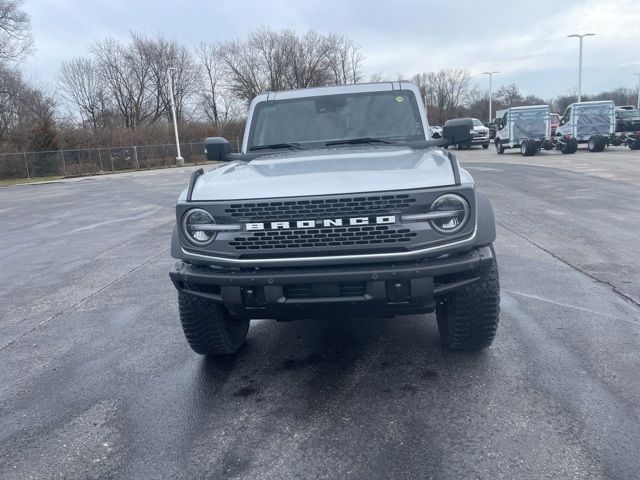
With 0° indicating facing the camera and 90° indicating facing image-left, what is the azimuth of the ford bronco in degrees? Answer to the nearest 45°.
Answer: approximately 0°

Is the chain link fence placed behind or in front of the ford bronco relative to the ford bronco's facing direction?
behind
